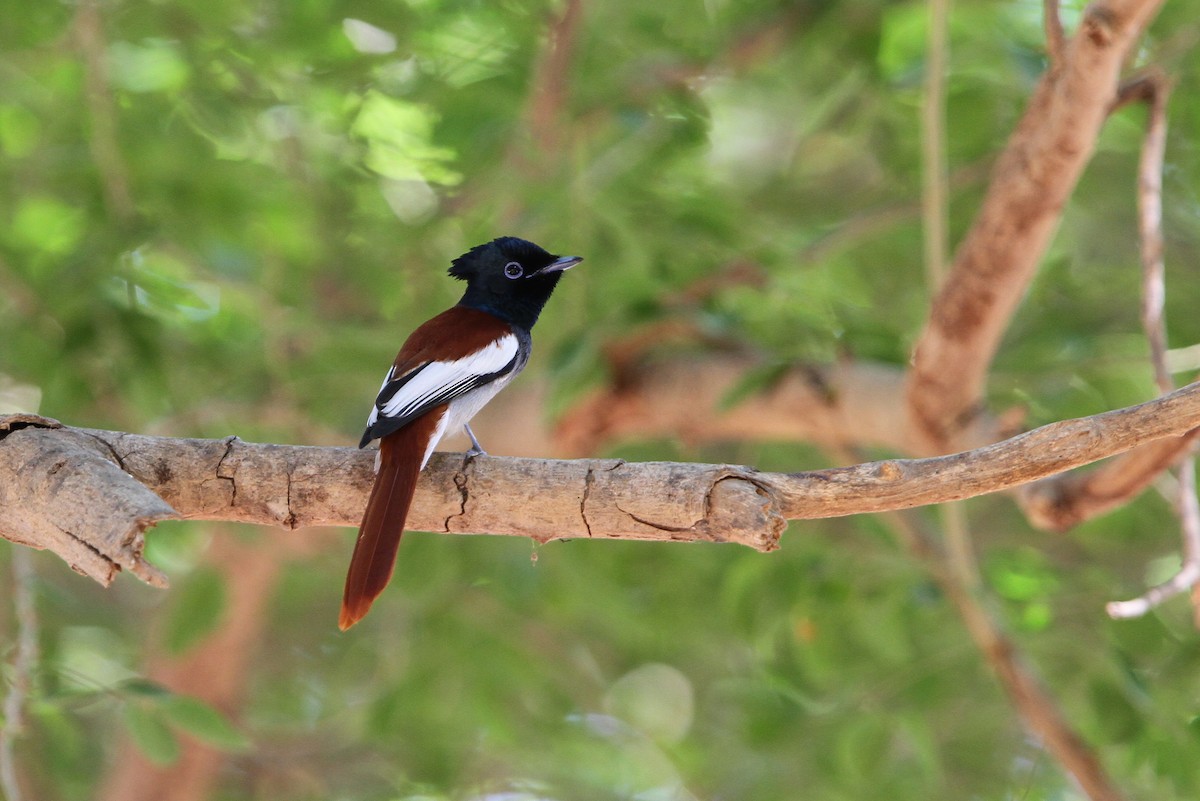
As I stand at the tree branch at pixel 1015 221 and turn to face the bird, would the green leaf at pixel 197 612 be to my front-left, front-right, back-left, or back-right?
front-right

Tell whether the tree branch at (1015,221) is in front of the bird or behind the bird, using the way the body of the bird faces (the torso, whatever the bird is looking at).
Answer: in front

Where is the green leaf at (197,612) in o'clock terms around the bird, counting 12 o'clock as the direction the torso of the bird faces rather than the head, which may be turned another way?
The green leaf is roughly at 8 o'clock from the bird.

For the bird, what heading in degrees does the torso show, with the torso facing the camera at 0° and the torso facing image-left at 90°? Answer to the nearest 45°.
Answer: approximately 270°
